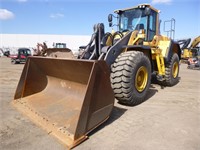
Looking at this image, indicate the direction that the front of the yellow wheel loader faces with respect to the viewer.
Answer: facing the viewer and to the left of the viewer
